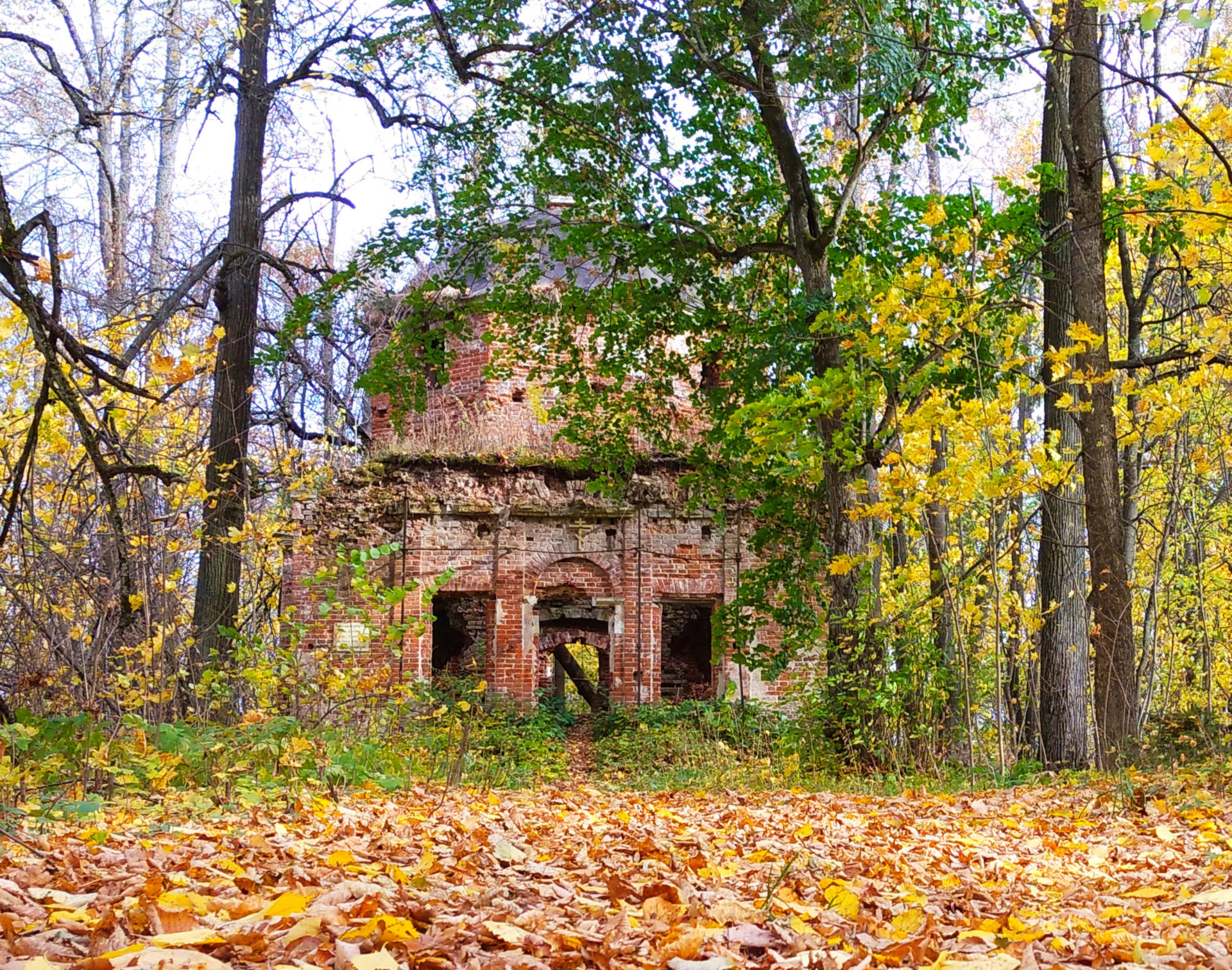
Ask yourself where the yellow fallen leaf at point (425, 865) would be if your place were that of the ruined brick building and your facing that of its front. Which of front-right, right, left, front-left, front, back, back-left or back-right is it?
front

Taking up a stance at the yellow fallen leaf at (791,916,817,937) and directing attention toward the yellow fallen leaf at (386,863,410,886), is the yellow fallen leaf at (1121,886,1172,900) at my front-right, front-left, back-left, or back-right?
back-right

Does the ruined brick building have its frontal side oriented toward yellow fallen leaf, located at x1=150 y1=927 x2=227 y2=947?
yes

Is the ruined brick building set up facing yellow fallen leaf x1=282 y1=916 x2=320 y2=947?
yes

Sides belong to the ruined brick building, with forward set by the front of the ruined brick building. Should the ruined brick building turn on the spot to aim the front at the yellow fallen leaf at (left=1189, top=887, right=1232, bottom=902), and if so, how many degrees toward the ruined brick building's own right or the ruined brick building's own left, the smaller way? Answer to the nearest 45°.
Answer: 0° — it already faces it

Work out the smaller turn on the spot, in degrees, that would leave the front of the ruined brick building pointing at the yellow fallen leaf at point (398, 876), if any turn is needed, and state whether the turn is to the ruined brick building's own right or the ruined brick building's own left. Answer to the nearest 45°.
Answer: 0° — it already faces it

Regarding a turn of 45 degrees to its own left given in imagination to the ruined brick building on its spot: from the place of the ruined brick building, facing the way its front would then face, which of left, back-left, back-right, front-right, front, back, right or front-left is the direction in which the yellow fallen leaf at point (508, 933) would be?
front-right

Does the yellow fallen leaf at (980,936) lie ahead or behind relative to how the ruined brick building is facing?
ahead

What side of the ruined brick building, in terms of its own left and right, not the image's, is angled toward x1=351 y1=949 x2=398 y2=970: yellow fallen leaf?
front

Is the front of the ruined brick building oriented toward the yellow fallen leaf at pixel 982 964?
yes

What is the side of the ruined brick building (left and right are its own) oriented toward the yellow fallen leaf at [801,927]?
front

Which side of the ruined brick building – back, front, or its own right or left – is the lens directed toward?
front

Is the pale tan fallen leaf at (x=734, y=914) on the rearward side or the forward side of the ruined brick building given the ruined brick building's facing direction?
on the forward side

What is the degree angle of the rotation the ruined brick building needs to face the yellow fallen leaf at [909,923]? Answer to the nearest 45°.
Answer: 0° — it already faces it
